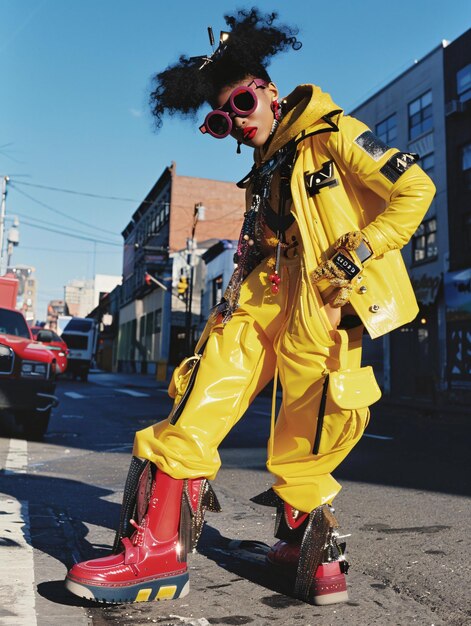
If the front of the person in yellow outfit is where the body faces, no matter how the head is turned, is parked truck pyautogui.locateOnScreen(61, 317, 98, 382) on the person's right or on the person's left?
on the person's right

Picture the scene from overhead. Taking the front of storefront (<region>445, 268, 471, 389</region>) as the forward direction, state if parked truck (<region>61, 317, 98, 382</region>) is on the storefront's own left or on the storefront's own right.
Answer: on the storefront's own right

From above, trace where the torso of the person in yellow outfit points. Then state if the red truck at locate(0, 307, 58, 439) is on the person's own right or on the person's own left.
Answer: on the person's own right

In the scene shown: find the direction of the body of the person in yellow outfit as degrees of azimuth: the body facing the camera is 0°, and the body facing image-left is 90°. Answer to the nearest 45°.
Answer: approximately 45°
